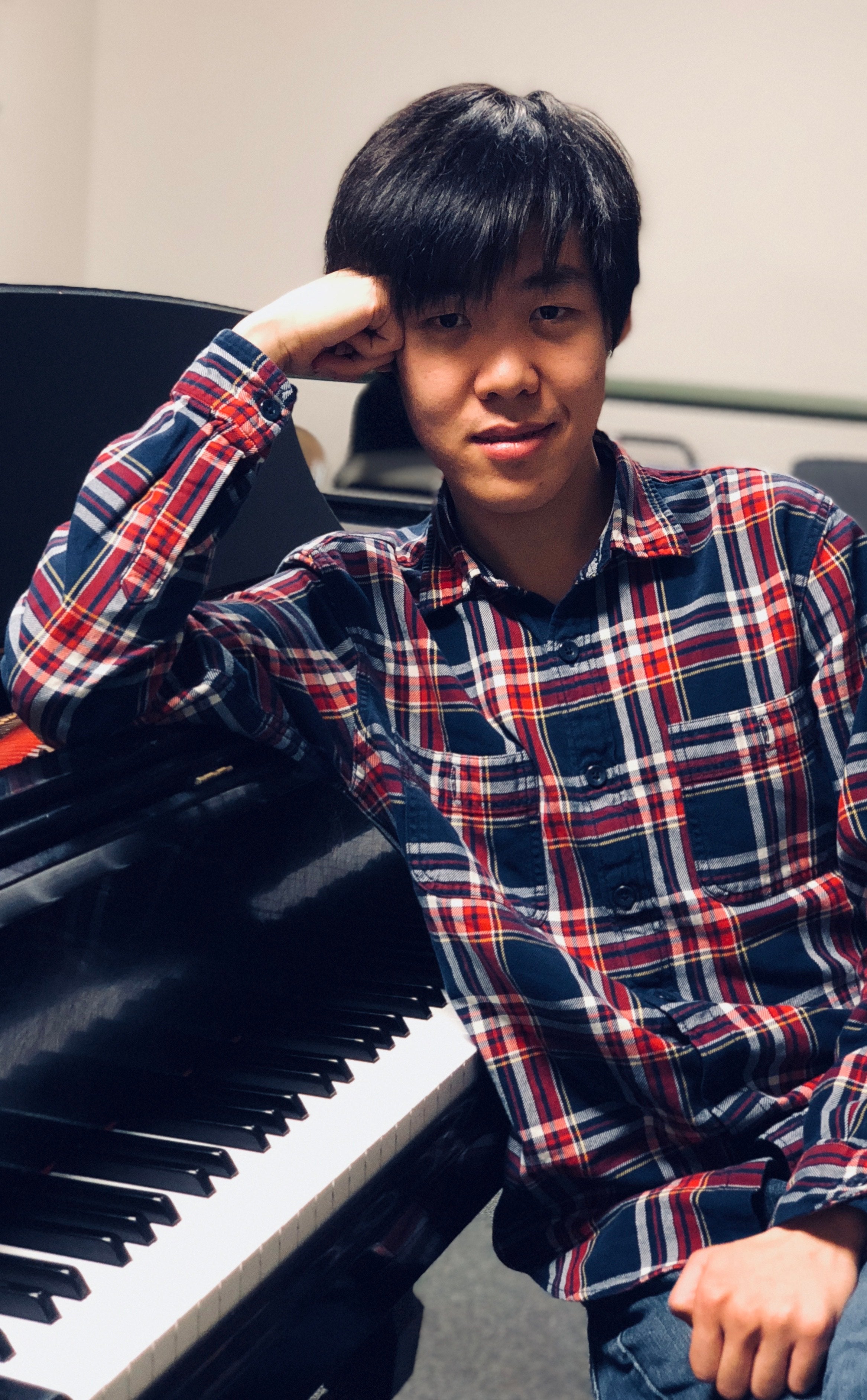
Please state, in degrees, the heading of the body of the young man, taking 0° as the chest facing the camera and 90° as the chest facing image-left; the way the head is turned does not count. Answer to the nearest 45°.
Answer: approximately 0°

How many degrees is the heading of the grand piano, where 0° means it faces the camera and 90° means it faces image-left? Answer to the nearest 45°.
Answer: approximately 315°
